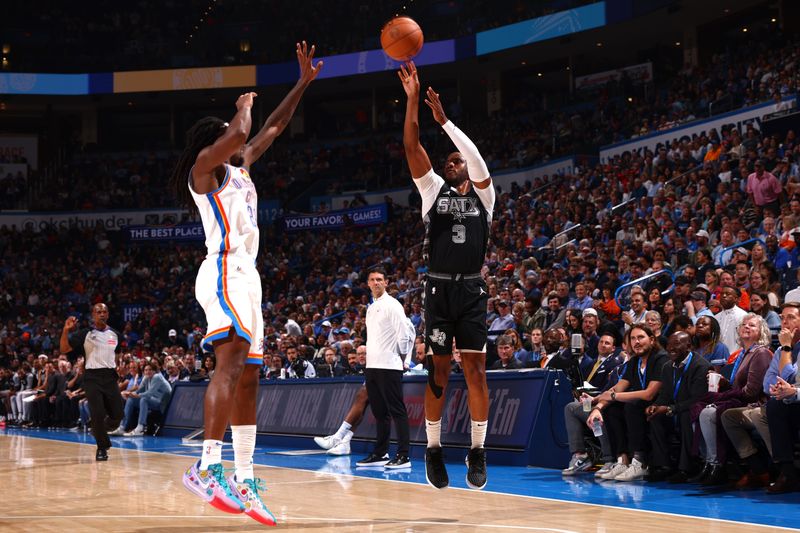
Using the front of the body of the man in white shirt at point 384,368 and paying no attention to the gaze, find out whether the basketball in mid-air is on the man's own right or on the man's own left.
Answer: on the man's own left

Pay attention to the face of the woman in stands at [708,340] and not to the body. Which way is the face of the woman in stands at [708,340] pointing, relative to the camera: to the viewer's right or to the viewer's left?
to the viewer's left

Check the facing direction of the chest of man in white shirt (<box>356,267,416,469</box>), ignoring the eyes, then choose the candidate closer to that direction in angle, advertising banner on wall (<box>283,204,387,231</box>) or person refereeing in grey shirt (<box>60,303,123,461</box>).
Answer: the person refereeing in grey shirt

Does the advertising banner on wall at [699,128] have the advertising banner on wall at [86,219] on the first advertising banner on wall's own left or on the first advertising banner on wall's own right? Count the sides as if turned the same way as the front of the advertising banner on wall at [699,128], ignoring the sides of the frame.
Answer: on the first advertising banner on wall's own right

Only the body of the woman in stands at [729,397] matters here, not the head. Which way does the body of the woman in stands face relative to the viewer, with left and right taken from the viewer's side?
facing to the left of the viewer

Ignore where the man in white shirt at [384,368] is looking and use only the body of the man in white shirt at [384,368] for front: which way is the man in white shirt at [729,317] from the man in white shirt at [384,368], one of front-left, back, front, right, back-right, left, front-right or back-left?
back-left

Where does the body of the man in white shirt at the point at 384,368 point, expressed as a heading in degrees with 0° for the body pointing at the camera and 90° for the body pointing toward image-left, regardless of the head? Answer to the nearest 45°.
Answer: approximately 45°

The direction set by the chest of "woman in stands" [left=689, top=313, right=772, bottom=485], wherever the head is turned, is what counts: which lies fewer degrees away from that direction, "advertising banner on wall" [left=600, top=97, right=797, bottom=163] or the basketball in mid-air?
the basketball in mid-air

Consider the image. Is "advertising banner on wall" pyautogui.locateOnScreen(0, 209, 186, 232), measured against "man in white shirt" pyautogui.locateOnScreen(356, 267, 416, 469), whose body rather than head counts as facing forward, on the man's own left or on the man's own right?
on the man's own right

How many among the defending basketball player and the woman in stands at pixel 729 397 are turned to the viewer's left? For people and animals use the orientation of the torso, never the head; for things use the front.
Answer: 1
